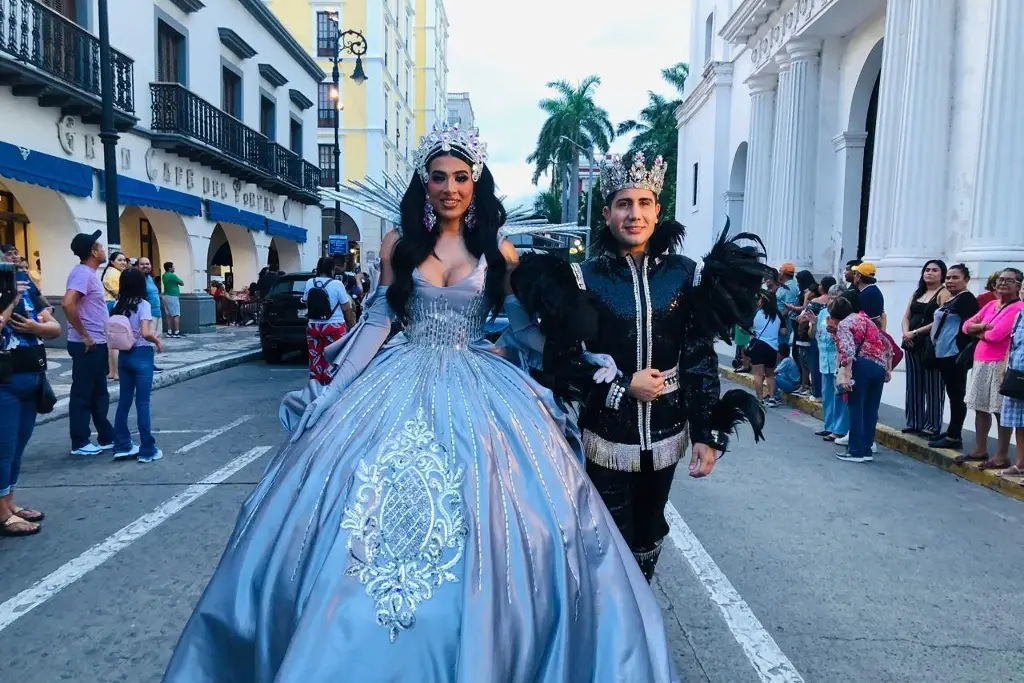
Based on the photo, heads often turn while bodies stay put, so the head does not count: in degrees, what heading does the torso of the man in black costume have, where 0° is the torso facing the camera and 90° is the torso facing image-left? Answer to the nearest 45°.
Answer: approximately 0°

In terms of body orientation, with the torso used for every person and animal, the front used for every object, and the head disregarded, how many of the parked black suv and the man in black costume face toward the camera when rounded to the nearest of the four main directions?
1

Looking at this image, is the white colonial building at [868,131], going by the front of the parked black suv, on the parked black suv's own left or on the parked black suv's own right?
on the parked black suv's own right

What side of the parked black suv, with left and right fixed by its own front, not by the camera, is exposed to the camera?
back

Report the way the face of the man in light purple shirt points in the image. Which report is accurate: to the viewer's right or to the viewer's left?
to the viewer's right

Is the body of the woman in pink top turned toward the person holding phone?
yes

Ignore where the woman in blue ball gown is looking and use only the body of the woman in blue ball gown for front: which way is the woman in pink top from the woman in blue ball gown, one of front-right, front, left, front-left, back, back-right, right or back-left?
back-left

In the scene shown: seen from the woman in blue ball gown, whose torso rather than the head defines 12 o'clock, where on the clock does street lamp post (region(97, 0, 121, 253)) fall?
The street lamp post is roughly at 5 o'clock from the woman in blue ball gown.

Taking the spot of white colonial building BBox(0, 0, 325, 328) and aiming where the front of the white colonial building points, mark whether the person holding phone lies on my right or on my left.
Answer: on my right

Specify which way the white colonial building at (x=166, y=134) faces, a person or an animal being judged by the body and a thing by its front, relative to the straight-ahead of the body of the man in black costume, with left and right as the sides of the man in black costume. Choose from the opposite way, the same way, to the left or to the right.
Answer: to the left

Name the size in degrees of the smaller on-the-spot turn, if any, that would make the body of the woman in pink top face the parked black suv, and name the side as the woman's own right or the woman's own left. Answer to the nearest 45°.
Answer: approximately 45° to the woman's own right

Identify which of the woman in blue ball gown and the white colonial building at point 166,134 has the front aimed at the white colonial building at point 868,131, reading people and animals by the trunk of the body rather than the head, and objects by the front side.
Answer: the white colonial building at point 166,134

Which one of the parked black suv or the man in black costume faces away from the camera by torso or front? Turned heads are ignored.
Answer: the parked black suv
